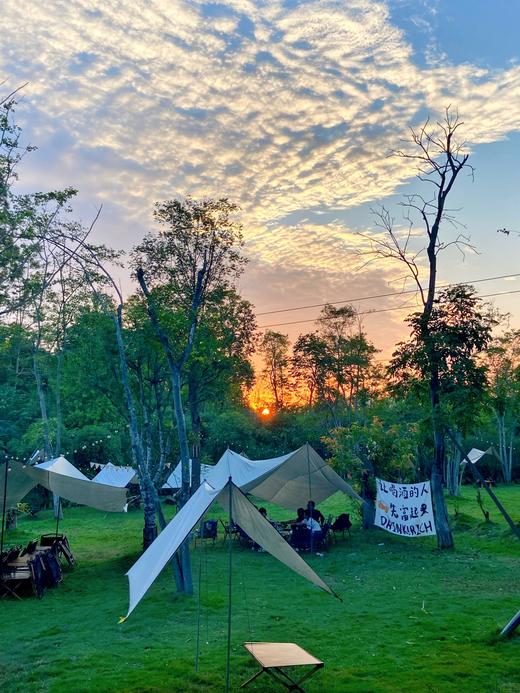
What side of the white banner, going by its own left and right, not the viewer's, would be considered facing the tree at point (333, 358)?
back

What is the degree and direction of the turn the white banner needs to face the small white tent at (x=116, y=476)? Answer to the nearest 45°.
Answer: approximately 135° to its right

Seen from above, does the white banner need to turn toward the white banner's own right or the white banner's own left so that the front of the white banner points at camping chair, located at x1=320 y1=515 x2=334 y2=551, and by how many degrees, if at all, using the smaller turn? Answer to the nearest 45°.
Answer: approximately 90° to the white banner's own right

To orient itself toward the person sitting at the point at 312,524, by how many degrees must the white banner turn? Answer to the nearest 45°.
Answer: approximately 90° to its right

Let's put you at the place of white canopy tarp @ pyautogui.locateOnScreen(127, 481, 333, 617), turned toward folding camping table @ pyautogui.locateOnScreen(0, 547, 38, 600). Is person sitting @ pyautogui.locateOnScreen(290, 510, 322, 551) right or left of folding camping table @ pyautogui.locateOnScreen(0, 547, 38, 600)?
right

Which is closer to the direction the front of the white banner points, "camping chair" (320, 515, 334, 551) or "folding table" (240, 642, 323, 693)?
the folding table

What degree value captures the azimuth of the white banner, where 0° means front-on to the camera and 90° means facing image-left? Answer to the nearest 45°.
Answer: approximately 0°

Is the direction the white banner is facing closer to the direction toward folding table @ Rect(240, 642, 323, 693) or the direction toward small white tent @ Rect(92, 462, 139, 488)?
the folding table
